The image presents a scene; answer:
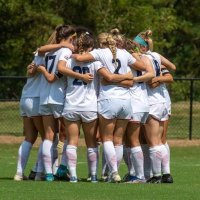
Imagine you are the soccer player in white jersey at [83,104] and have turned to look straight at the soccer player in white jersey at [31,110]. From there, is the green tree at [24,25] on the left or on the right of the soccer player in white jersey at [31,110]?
right

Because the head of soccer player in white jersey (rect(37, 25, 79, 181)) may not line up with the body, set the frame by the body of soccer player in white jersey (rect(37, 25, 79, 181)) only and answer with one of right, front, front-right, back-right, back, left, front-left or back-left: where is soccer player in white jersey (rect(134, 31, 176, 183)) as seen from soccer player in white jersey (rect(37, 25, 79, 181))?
front-right

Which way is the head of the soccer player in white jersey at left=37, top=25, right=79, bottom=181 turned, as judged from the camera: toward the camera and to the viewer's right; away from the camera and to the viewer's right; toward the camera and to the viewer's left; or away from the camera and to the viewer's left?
away from the camera and to the viewer's right

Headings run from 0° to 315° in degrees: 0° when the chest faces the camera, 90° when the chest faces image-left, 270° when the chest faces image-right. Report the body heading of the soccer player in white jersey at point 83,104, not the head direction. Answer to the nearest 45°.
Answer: approximately 180°

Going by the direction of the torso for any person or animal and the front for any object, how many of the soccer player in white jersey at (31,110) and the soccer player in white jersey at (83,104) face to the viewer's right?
1

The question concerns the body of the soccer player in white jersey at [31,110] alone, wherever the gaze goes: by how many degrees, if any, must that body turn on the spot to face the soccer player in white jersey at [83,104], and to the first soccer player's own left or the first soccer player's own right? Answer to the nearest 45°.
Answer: approximately 45° to the first soccer player's own right

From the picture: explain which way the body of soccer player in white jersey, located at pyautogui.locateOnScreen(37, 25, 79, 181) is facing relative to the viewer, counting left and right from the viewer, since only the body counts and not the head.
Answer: facing away from the viewer and to the right of the viewer

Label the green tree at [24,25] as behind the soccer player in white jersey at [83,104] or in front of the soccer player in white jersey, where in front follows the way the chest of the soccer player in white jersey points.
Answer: in front

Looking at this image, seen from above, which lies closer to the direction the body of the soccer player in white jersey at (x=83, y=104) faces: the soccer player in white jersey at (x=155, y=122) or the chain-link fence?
the chain-link fence

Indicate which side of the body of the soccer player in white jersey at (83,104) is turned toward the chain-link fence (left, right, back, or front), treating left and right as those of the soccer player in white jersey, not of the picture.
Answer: front

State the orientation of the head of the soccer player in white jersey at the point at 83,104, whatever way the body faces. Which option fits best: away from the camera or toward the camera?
away from the camera

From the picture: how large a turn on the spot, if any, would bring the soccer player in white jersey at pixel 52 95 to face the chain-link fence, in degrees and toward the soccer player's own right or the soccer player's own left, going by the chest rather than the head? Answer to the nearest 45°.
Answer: approximately 45° to the soccer player's own left

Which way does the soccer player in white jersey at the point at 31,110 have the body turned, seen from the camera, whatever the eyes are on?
to the viewer's right

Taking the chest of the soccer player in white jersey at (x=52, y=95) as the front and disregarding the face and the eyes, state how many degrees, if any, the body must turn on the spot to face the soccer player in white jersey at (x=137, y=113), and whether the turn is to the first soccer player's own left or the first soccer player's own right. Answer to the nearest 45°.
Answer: approximately 45° to the first soccer player's own right
